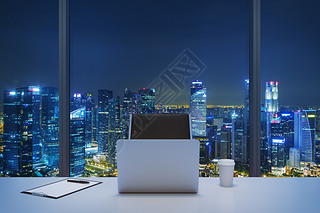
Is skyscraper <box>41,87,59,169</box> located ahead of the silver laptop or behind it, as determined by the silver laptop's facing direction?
ahead

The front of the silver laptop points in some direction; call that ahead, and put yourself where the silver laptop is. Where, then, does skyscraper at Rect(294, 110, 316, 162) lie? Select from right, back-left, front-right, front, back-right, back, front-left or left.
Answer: front-right

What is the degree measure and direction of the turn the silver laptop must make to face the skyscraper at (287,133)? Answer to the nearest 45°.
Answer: approximately 45° to its right

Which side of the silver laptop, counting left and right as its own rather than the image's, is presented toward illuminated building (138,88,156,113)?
front

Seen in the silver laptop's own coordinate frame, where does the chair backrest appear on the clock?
The chair backrest is roughly at 12 o'clock from the silver laptop.

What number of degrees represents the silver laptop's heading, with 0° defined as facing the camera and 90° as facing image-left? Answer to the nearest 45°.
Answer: approximately 180°

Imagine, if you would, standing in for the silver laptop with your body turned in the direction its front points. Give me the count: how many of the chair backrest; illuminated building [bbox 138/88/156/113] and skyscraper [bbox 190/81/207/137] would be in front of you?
3
